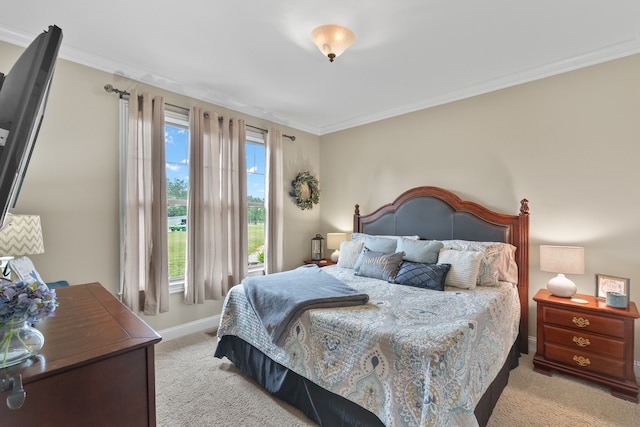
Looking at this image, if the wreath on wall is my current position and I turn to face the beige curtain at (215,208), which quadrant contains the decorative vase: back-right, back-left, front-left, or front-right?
front-left

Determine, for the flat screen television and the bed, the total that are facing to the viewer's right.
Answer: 1

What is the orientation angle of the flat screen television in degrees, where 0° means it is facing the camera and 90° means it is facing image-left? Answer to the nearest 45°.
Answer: approximately 270°

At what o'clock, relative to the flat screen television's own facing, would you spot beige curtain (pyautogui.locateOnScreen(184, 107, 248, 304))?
The beige curtain is roughly at 10 o'clock from the flat screen television.

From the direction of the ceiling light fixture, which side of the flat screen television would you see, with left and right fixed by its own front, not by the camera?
front

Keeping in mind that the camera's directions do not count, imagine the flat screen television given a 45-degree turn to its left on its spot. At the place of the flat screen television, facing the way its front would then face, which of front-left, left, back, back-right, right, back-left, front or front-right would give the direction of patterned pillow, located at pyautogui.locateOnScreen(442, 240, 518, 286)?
front-right

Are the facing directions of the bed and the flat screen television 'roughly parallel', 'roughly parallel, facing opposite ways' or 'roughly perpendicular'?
roughly parallel, facing opposite ways

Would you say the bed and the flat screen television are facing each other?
yes

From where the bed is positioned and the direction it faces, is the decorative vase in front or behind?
in front

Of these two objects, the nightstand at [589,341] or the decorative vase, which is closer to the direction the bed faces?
the decorative vase

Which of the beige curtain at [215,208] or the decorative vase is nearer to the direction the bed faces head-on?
the decorative vase

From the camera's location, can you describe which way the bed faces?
facing the viewer and to the left of the viewer

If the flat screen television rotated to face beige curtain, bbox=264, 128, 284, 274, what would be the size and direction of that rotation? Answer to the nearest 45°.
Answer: approximately 45° to its left

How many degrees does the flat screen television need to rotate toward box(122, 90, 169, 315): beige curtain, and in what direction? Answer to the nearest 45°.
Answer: approximately 90° to its left

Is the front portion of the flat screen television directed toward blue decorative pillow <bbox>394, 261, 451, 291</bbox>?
yes

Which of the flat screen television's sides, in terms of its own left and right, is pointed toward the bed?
front

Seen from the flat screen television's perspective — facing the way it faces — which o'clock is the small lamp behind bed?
The small lamp behind bed is roughly at 11 o'clock from the flat screen television.

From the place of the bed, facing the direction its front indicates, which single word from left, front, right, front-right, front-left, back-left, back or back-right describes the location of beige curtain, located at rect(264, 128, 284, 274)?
right

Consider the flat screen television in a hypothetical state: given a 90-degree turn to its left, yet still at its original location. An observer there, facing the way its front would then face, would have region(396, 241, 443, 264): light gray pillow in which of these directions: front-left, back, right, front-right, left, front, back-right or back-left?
right
